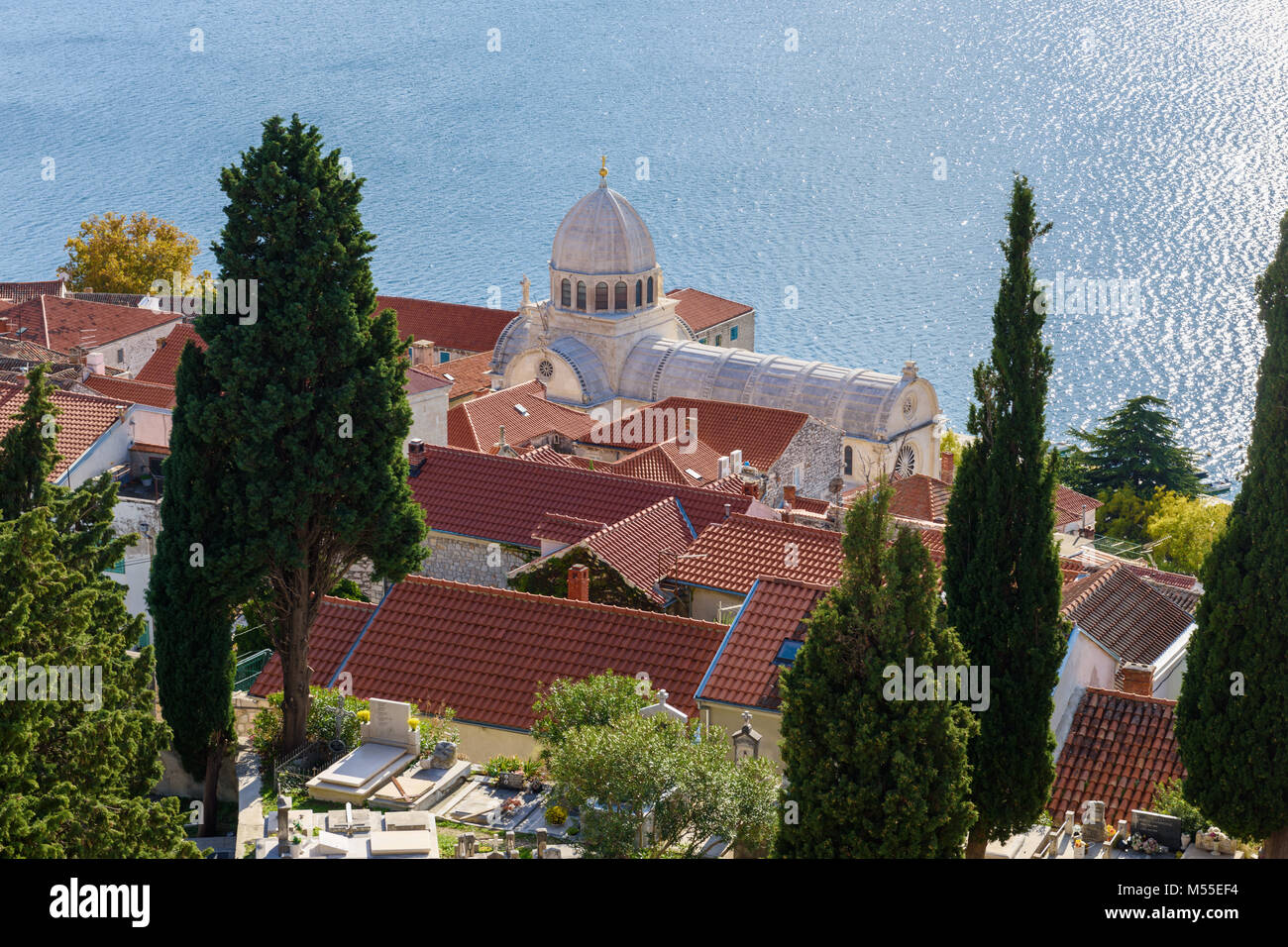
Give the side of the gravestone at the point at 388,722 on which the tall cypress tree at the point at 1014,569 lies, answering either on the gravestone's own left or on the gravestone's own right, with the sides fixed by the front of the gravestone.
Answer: on the gravestone's own left

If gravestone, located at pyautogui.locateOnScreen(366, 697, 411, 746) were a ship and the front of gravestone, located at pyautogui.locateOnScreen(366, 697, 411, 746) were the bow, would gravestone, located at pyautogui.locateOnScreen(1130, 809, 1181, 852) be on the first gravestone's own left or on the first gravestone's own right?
on the first gravestone's own left

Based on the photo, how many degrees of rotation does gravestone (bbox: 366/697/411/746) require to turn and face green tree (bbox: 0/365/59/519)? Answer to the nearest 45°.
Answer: approximately 90° to its right

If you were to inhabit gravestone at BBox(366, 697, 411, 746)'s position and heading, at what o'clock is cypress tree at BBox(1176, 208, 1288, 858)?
The cypress tree is roughly at 10 o'clock from the gravestone.

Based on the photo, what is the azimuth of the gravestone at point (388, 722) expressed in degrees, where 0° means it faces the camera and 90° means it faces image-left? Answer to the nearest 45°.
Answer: approximately 0°

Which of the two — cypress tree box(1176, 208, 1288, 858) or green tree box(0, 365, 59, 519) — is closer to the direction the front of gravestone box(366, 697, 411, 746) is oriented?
the cypress tree

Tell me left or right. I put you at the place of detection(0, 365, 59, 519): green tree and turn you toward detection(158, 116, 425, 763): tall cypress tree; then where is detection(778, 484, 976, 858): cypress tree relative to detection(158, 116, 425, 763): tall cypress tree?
right

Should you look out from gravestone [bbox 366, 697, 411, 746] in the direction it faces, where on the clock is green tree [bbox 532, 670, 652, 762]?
The green tree is roughly at 10 o'clock from the gravestone.

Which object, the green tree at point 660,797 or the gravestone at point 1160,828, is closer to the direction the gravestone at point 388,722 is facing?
the green tree
